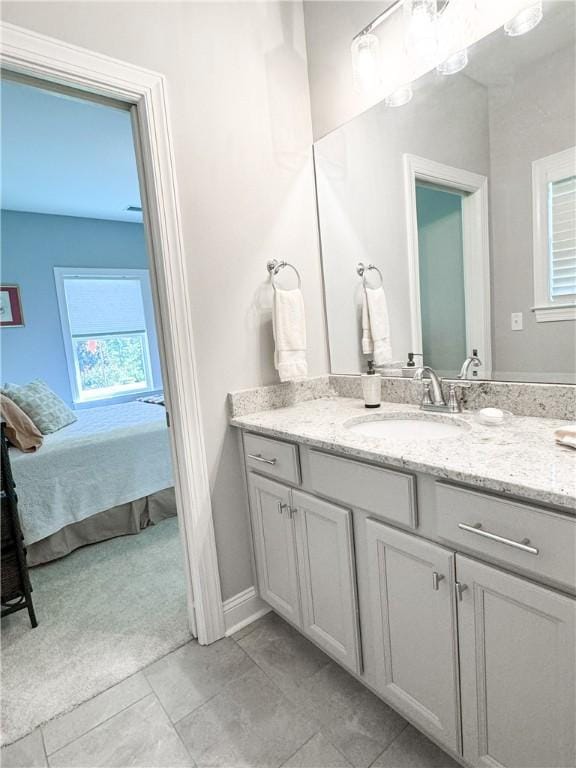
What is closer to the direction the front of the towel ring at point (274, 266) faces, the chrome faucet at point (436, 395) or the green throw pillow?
the chrome faucet

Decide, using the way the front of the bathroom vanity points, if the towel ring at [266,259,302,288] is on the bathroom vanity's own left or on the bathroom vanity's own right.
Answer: on the bathroom vanity's own right

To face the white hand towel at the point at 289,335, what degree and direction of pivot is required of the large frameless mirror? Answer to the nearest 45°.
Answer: approximately 45° to its right

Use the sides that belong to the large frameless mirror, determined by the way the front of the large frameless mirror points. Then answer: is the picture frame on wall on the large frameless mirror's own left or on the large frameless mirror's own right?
on the large frameless mirror's own right

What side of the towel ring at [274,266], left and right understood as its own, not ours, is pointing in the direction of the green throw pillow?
back

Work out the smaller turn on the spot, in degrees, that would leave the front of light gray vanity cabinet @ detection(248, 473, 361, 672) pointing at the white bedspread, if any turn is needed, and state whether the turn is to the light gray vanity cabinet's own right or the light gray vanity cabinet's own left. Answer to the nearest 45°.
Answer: approximately 90° to the light gray vanity cabinet's own right

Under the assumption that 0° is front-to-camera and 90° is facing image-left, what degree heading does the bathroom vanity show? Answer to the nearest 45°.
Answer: approximately 45°

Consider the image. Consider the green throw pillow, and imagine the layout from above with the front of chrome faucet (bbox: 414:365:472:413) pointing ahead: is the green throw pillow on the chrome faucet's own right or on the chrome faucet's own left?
on the chrome faucet's own right
